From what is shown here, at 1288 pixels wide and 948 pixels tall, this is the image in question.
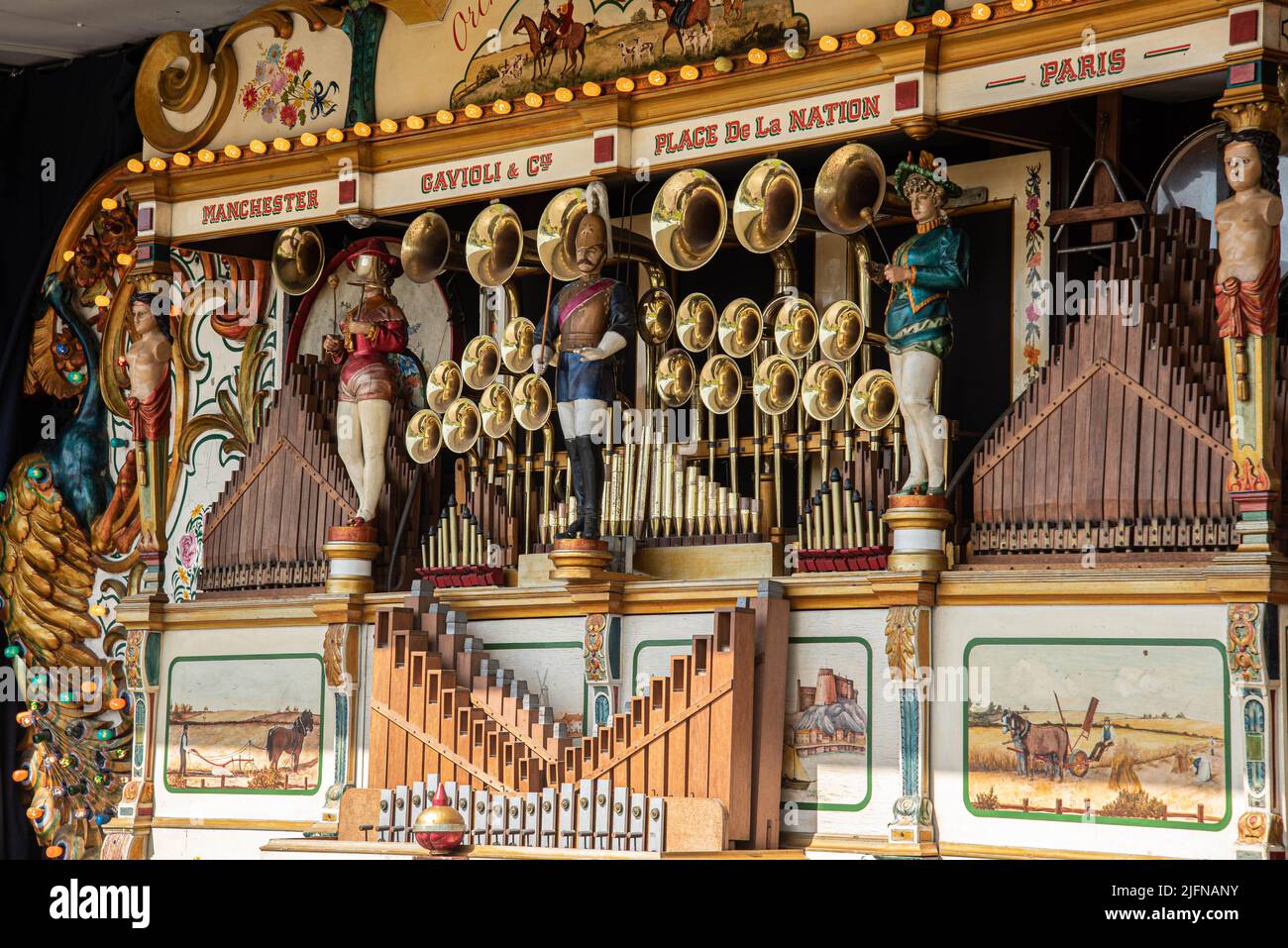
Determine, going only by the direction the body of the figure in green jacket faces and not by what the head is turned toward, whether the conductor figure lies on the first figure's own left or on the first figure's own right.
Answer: on the first figure's own right

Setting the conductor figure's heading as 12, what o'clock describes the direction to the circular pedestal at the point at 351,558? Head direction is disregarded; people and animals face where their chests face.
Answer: The circular pedestal is roughly at 3 o'clock from the conductor figure.

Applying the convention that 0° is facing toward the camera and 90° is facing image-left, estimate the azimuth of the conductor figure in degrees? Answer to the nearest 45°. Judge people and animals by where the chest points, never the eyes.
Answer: approximately 45°

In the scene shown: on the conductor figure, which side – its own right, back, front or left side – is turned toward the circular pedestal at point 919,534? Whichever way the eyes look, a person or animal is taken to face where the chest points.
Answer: left

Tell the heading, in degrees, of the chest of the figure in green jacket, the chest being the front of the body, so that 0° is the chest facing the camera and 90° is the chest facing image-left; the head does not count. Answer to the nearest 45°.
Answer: approximately 45°

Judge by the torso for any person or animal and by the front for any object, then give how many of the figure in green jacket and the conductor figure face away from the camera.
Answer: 0

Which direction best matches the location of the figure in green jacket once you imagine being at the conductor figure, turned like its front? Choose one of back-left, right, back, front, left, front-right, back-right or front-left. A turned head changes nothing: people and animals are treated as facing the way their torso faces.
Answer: left
